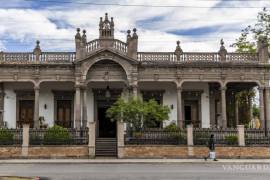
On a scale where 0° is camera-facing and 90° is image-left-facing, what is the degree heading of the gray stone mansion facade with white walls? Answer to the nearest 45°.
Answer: approximately 0°

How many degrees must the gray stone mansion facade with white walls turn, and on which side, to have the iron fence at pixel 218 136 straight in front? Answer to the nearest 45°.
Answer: approximately 45° to its left

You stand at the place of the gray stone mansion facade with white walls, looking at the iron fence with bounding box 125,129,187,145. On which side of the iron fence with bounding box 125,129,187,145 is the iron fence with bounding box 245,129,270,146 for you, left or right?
left

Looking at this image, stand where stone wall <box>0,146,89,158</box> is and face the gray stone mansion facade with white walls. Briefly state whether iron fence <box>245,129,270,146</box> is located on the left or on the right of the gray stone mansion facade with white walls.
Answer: right

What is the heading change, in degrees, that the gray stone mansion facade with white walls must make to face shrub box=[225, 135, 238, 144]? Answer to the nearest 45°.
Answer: approximately 45° to its left

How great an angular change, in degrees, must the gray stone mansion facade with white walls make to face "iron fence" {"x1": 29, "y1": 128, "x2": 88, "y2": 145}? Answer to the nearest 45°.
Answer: approximately 45° to its right

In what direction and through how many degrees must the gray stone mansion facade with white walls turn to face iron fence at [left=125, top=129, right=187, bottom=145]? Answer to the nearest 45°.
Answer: approximately 45° to its left
